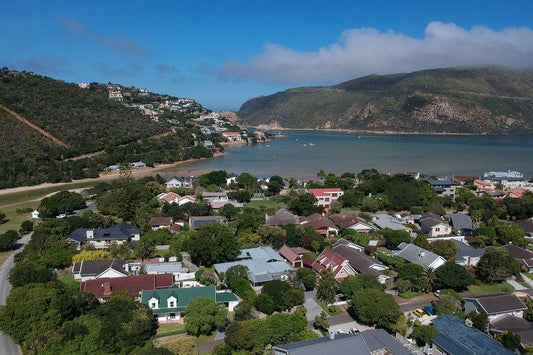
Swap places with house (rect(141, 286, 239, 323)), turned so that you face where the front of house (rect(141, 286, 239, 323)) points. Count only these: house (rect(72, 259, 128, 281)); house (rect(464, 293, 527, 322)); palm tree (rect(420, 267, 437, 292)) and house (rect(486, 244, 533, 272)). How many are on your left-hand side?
3

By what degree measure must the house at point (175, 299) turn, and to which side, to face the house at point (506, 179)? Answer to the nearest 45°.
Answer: approximately 135° to its left

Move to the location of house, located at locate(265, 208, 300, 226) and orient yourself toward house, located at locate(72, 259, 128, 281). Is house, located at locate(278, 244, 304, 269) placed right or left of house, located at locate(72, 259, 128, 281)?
left

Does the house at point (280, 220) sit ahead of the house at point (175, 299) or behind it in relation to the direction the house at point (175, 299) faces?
behind

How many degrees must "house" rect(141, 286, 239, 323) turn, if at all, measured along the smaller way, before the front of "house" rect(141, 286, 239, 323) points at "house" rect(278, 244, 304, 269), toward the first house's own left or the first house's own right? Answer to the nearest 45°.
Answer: approximately 135° to the first house's own left

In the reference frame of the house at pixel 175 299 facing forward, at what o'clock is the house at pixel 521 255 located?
the house at pixel 521 255 is roughly at 9 o'clock from the house at pixel 175 299.

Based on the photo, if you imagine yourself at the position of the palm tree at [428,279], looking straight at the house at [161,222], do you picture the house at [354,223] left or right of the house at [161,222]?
right

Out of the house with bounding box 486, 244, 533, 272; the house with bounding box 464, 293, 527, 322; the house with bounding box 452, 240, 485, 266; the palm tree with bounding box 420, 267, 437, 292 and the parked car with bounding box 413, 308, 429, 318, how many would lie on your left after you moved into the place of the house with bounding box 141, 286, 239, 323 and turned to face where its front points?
5

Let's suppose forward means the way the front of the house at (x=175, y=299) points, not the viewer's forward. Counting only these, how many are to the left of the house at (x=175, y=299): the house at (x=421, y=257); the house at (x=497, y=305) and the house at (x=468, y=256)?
3

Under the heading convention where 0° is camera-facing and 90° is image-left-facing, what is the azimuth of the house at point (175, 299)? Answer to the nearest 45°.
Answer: approximately 0°

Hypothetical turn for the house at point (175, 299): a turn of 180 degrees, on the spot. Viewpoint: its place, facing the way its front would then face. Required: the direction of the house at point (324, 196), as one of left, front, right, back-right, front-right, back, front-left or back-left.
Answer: front-right

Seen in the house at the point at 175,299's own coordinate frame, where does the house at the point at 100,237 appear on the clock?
the house at the point at 100,237 is roughly at 5 o'clock from the house at the point at 175,299.

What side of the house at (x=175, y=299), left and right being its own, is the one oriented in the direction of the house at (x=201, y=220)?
back

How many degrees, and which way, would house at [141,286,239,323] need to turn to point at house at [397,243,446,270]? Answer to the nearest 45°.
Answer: approximately 90° to its left

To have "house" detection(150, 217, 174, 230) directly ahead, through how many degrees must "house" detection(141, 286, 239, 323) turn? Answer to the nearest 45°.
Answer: approximately 180°

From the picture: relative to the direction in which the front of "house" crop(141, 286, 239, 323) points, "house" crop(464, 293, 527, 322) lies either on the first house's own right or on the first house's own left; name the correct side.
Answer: on the first house's own left

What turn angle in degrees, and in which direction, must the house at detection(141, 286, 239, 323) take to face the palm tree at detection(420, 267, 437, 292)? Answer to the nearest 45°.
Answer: approximately 90° to its left
